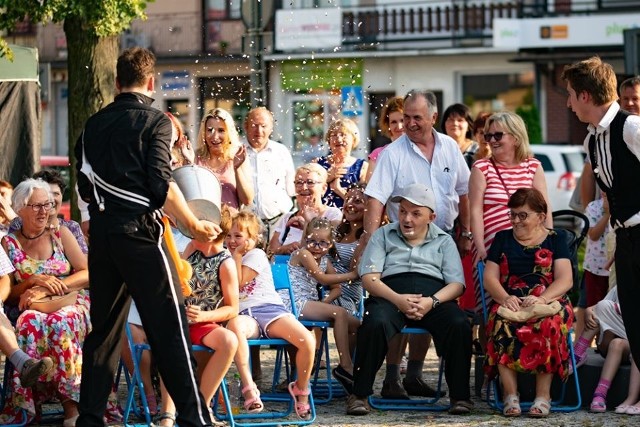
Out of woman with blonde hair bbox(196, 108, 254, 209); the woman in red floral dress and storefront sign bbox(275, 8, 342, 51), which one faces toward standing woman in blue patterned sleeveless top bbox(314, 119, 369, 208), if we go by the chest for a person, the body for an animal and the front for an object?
the storefront sign

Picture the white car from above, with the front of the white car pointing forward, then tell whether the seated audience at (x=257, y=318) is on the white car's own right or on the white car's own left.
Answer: on the white car's own left

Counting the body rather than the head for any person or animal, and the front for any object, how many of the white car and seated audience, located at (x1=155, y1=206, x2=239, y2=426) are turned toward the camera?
1

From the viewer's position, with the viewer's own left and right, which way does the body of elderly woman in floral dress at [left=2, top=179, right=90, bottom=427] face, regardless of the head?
facing the viewer

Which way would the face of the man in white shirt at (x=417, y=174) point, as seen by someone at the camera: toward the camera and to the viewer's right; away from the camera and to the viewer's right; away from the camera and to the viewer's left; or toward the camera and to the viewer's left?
toward the camera and to the viewer's left

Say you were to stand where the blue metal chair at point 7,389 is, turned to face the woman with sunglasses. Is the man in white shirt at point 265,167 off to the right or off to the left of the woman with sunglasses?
left

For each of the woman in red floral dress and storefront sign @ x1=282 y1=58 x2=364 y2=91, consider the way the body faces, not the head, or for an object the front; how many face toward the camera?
2

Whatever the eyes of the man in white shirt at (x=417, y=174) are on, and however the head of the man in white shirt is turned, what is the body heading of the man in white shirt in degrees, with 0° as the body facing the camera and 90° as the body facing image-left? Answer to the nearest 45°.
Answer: approximately 0°

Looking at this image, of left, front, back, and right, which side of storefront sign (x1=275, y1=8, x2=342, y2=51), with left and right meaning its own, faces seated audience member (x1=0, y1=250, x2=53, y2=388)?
front

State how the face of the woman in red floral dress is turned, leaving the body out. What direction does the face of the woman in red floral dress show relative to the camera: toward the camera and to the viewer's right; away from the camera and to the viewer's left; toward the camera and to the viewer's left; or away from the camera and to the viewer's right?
toward the camera and to the viewer's left

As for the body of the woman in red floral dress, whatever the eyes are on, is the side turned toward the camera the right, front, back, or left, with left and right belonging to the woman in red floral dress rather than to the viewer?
front

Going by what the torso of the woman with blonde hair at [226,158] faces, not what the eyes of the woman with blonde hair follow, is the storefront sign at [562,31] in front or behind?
behind

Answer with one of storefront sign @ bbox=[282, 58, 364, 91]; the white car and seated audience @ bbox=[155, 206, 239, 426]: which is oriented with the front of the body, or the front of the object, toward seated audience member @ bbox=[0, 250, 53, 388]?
the storefront sign

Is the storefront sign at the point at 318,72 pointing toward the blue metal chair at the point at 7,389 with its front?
yes

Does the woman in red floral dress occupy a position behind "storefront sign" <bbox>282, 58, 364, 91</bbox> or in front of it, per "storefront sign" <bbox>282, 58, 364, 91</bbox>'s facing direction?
in front
